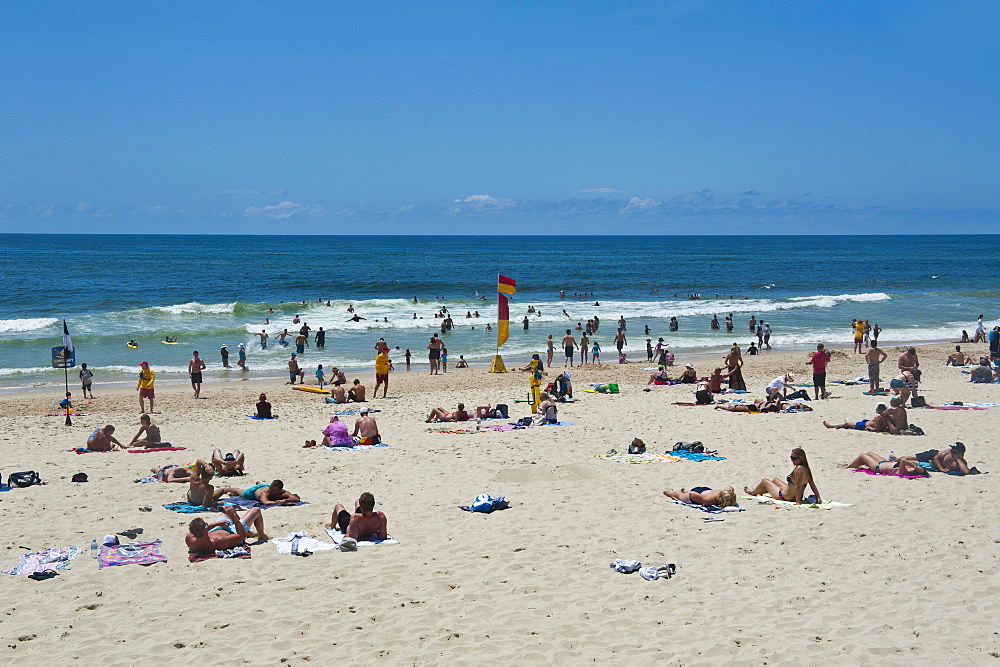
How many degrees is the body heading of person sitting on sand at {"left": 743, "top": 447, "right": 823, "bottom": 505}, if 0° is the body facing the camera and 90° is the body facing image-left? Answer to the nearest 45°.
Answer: approximately 90°

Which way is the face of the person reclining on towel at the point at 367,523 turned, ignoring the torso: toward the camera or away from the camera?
away from the camera

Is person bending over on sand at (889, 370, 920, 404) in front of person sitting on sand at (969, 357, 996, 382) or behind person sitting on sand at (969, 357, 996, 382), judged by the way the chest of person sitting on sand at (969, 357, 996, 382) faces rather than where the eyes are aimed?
behind

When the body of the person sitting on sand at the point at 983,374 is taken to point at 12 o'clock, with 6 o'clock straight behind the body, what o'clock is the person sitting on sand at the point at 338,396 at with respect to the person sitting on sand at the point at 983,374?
the person sitting on sand at the point at 338,396 is roughly at 8 o'clock from the person sitting on sand at the point at 983,374.

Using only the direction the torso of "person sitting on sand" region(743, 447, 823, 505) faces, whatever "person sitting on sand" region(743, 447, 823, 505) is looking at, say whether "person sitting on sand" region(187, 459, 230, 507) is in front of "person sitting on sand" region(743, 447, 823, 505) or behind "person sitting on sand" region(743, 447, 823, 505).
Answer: in front

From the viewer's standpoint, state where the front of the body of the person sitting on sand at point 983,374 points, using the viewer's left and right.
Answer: facing away from the viewer

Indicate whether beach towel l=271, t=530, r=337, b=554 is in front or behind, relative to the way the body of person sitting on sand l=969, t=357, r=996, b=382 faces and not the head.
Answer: behind

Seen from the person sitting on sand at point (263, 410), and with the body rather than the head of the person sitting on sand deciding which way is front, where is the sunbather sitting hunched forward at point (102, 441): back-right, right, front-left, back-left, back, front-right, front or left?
back-left

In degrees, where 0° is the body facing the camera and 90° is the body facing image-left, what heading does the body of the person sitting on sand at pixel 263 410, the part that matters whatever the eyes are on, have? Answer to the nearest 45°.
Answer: approximately 180°

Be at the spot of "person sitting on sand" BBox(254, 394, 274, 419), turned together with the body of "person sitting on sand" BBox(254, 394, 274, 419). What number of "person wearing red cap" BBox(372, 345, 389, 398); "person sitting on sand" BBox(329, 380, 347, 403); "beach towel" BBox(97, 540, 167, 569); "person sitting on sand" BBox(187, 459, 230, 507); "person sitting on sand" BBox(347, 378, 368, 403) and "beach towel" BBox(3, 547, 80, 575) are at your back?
3
